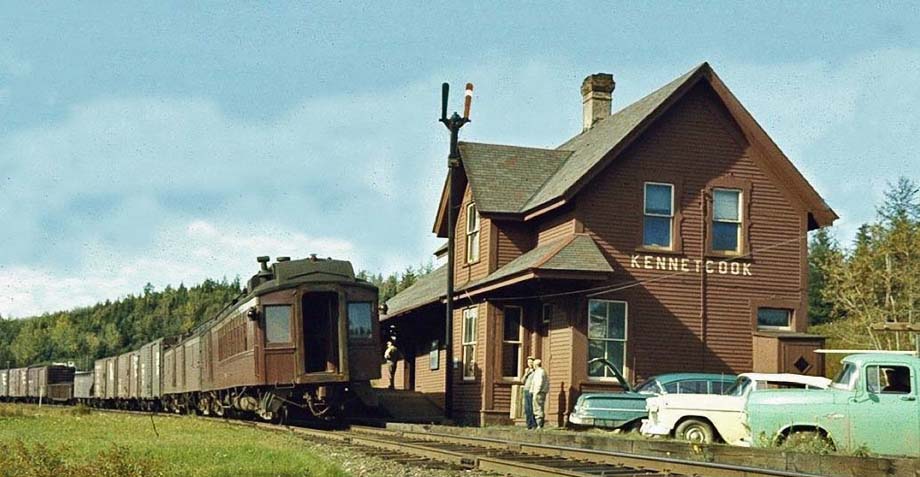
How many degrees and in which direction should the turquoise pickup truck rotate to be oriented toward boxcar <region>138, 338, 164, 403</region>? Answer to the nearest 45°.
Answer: approximately 45° to its right

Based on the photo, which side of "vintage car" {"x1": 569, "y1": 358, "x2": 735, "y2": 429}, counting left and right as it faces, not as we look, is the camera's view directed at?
left

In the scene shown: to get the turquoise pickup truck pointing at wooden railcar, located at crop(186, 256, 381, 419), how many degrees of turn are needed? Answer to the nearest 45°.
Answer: approximately 45° to its right

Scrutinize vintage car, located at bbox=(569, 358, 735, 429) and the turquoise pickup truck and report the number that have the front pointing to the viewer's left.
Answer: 2

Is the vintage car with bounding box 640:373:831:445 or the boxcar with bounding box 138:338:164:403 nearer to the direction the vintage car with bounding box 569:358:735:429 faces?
the boxcar

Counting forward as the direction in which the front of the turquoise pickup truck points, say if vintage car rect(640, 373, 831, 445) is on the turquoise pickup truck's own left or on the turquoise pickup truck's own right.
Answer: on the turquoise pickup truck's own right

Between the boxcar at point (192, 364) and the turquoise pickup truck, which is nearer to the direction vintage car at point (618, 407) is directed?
the boxcar

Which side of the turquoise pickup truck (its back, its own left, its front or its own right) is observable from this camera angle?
left

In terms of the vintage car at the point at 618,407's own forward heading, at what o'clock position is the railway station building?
The railway station building is roughly at 3 o'clock from the vintage car.
